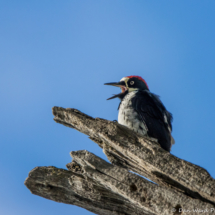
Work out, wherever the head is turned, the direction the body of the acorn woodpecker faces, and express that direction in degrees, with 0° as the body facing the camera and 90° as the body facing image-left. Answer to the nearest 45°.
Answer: approximately 90°
